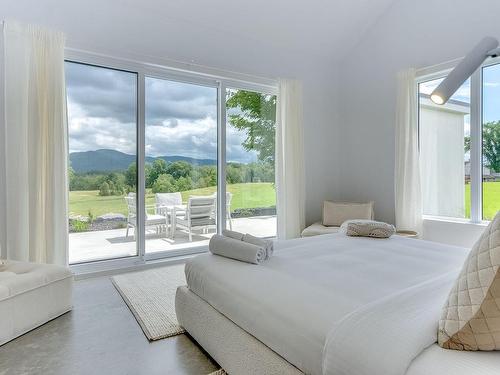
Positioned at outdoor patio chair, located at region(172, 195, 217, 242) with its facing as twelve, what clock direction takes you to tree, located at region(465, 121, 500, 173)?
The tree is roughly at 3 o'clock from the outdoor patio chair.

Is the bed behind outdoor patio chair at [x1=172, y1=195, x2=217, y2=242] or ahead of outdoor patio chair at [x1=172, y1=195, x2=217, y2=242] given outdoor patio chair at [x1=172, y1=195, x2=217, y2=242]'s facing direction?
behind

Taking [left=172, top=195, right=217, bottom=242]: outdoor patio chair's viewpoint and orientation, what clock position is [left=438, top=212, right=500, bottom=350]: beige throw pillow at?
The beige throw pillow is roughly at 7 o'clock from the outdoor patio chair.

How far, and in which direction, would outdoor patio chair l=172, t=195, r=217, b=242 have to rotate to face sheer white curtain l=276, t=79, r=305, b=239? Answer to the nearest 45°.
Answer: approximately 135° to its right

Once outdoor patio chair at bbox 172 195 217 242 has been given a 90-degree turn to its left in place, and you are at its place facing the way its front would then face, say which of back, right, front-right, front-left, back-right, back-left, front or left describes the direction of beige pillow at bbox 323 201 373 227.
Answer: back-left

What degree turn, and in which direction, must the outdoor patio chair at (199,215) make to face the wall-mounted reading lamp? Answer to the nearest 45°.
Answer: approximately 135° to its left

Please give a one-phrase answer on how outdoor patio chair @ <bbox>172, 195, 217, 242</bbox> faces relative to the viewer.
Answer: facing away from the viewer and to the left of the viewer

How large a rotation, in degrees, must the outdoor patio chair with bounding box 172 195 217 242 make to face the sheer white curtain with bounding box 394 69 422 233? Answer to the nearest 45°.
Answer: approximately 135° to its right
